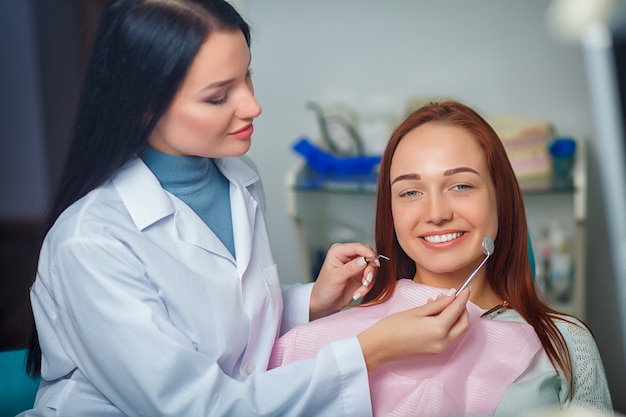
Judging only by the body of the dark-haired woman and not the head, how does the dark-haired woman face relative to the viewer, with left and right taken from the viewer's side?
facing the viewer and to the right of the viewer

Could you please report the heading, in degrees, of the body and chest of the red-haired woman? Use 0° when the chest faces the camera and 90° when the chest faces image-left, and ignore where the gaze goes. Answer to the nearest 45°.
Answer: approximately 0°

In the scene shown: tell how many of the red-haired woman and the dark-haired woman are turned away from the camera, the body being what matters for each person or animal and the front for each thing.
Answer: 0
